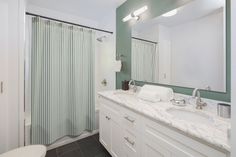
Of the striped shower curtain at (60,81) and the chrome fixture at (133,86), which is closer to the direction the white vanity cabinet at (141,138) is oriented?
the striped shower curtain

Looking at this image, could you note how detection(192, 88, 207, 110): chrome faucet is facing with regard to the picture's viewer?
facing the viewer and to the left of the viewer
